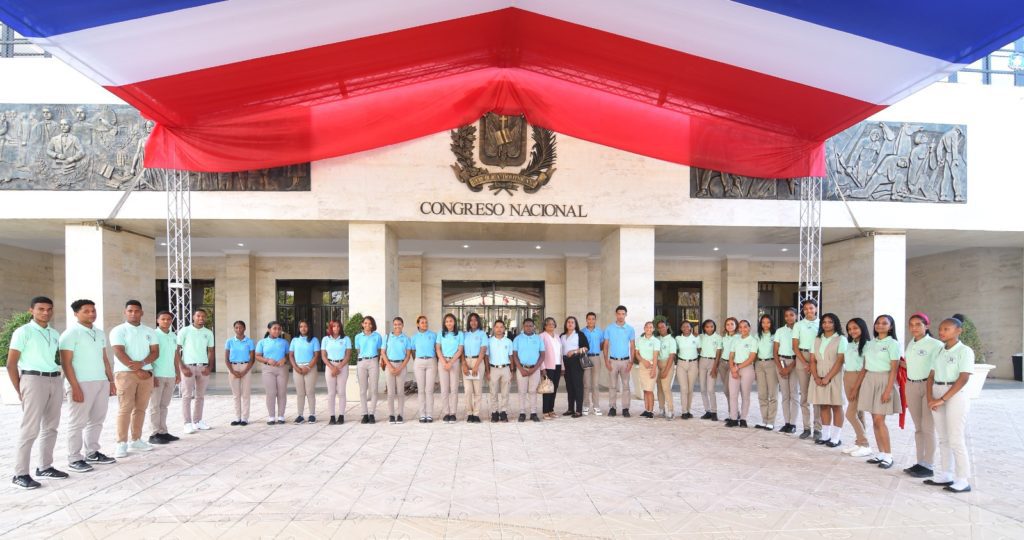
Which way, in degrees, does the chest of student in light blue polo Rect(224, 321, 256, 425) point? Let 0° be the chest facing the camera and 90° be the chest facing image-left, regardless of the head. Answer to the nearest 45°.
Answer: approximately 0°

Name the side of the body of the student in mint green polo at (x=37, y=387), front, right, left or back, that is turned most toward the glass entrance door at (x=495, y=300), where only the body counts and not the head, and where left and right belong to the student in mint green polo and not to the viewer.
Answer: left

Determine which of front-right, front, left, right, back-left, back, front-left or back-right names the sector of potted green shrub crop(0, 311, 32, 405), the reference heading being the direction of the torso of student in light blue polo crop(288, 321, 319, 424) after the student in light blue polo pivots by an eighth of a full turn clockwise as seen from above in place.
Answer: right

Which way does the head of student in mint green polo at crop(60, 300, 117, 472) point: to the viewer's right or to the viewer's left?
to the viewer's right

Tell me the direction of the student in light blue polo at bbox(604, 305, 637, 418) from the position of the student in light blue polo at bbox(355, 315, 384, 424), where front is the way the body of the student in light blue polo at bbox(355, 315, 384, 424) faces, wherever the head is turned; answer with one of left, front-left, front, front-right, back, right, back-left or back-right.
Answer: left

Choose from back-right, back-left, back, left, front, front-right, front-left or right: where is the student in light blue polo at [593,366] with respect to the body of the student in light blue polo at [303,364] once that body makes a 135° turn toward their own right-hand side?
back-right

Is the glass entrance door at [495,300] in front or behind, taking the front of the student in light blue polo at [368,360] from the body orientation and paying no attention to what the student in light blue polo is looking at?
behind

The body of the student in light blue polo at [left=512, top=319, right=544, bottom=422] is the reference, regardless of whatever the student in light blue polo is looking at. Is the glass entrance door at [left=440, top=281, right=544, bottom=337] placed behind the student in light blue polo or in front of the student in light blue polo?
behind

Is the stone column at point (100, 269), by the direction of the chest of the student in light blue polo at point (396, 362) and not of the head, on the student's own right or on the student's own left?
on the student's own right

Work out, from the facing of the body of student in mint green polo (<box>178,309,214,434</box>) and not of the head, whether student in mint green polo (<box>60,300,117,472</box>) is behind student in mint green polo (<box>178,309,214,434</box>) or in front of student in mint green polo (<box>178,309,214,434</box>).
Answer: in front
